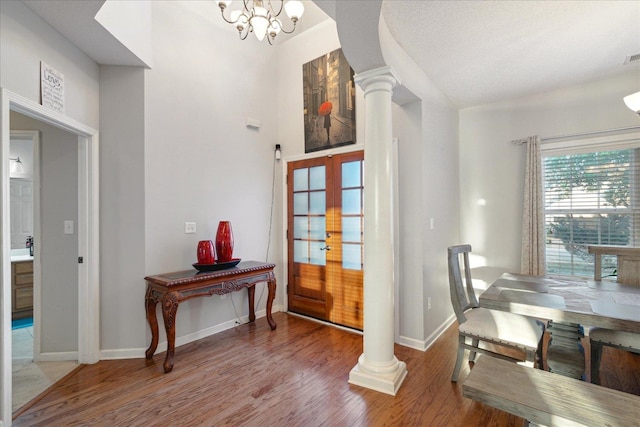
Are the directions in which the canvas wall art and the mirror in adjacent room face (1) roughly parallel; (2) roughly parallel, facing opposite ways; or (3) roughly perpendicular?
roughly perpendicular

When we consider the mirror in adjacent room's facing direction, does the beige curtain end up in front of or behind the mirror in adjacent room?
in front

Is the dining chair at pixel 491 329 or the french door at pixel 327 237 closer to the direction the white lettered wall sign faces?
the dining chair

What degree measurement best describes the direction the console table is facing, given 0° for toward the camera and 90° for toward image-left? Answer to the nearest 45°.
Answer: approximately 315°

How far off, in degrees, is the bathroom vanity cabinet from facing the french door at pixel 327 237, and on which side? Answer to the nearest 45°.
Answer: approximately 45° to its left

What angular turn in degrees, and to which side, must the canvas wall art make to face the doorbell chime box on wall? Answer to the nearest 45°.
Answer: approximately 45° to its right

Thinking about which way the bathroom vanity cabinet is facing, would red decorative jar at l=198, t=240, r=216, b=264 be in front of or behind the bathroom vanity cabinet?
in front

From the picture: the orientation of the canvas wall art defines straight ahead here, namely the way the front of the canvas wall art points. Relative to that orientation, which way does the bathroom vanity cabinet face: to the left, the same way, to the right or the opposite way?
to the left

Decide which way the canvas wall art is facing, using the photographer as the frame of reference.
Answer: facing the viewer and to the left of the viewer

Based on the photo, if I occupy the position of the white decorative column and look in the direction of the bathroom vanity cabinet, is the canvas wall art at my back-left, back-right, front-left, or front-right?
front-right
